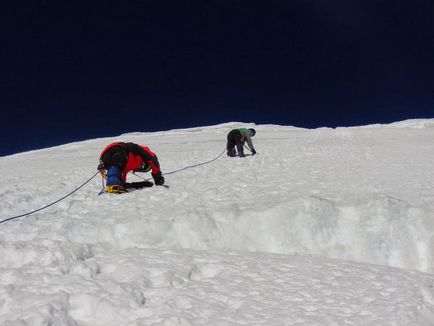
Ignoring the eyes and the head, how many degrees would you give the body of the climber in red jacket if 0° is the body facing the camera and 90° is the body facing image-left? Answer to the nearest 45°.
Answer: approximately 270°
